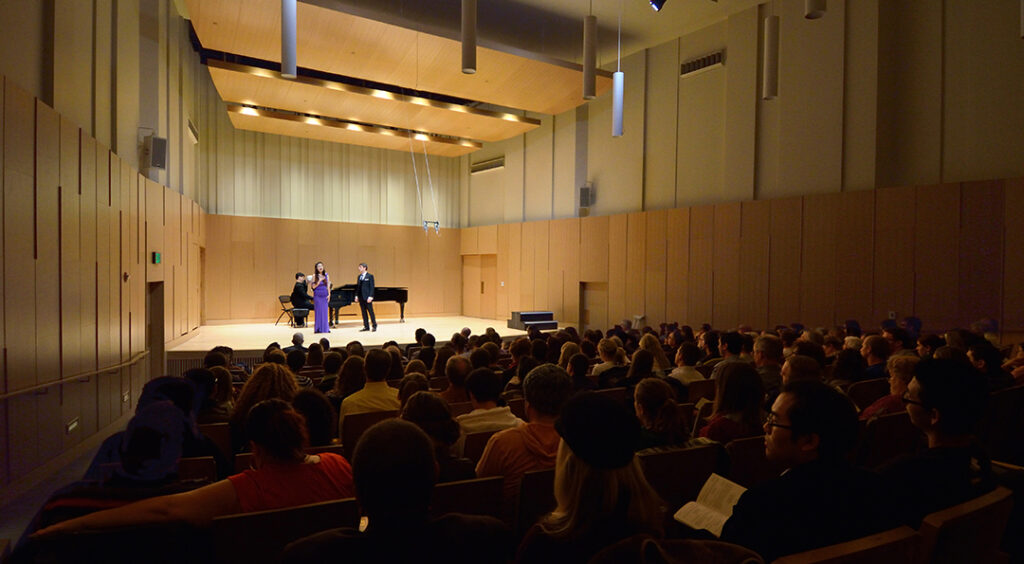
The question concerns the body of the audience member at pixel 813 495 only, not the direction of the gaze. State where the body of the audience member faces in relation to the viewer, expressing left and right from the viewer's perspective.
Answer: facing away from the viewer and to the left of the viewer

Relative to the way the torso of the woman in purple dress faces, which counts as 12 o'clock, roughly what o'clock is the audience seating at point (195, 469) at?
The audience seating is roughly at 12 o'clock from the woman in purple dress.

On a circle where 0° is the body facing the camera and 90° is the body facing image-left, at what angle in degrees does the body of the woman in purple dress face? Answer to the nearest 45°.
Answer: approximately 0°

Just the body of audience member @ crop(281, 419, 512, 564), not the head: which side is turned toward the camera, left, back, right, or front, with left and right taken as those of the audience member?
back

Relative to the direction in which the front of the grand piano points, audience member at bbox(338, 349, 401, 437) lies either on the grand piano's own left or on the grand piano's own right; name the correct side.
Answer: on the grand piano's own left

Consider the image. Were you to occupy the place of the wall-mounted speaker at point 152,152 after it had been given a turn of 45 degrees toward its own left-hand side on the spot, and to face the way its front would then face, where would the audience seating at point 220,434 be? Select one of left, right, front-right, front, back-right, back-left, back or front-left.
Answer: right

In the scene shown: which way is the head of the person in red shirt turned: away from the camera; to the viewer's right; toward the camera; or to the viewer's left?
away from the camera

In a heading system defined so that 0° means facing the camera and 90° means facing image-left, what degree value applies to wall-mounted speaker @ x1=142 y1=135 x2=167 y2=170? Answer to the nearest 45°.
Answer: approximately 315°

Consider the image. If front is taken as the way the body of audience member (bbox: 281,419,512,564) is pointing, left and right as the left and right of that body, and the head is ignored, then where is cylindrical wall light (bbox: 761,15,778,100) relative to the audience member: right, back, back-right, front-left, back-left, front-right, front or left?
front-right

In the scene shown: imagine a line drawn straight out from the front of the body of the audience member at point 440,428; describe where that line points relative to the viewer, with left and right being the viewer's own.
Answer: facing away from the viewer

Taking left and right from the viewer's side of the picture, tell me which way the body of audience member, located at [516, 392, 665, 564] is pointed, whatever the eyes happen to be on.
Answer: facing away from the viewer and to the left of the viewer

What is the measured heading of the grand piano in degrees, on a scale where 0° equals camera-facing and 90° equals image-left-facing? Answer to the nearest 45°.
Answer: approximately 90°

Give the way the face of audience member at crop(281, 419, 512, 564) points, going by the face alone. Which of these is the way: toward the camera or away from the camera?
away from the camera

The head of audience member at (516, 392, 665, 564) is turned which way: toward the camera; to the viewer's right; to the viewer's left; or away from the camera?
away from the camera

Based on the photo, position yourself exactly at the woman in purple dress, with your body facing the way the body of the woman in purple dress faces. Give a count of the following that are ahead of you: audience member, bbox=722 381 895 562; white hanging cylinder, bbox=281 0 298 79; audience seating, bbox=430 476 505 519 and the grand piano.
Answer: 3

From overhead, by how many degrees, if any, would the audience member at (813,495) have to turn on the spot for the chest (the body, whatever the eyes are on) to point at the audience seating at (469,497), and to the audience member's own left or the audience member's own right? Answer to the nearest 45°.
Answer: approximately 45° to the audience member's own left

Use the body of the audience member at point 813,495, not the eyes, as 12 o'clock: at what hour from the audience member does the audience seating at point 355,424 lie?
The audience seating is roughly at 11 o'clock from the audience member.

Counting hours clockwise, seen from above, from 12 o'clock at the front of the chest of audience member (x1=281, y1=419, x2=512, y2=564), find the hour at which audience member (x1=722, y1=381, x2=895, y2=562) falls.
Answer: audience member (x1=722, y1=381, x2=895, y2=562) is roughly at 3 o'clock from audience member (x1=281, y1=419, x2=512, y2=564).
